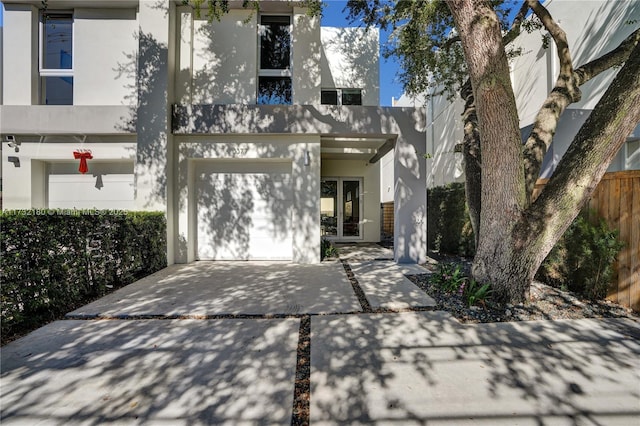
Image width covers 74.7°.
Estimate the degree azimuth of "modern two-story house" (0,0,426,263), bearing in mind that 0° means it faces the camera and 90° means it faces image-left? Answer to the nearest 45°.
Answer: approximately 0°

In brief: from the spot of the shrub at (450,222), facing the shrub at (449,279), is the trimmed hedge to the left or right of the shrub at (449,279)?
right

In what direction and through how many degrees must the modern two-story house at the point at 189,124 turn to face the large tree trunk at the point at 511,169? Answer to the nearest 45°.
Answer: approximately 45° to its left

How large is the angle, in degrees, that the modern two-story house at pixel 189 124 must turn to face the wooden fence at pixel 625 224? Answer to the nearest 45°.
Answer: approximately 45° to its left

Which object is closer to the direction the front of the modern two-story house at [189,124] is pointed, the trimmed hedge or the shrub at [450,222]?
the trimmed hedge

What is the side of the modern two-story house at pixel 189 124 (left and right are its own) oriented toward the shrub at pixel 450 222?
left

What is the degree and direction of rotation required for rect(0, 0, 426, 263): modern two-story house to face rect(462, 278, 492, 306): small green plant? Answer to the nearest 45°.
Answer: approximately 45° to its left

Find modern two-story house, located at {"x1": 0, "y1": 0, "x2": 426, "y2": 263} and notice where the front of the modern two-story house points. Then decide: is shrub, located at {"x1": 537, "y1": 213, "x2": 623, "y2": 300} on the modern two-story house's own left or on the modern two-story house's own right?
on the modern two-story house's own left
